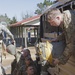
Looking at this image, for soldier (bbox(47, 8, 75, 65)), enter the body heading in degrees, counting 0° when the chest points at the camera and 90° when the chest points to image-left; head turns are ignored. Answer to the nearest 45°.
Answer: approximately 90°
